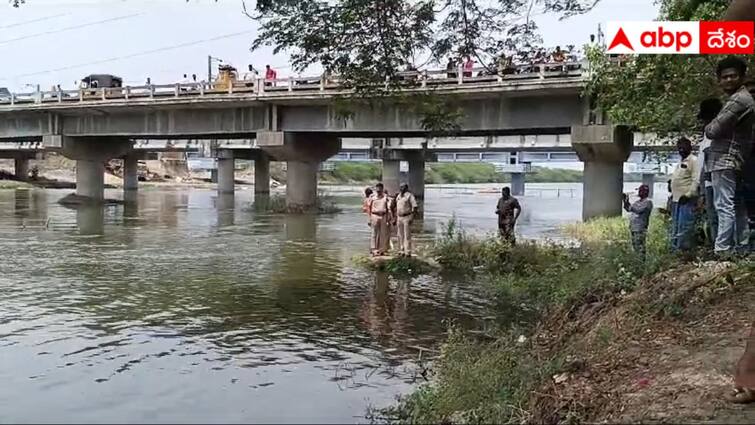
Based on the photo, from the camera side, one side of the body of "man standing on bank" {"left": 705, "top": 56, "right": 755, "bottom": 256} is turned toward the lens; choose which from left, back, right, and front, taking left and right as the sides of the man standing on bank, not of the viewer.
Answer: left

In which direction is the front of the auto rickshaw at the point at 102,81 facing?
to the viewer's left

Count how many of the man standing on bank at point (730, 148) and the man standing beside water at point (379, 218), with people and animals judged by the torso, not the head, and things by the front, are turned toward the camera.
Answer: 1

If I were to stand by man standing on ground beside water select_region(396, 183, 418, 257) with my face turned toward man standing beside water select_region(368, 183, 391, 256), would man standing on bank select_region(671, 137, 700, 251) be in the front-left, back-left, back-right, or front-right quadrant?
back-left

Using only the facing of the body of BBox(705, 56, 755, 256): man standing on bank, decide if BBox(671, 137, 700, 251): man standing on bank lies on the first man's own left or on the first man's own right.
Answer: on the first man's own right

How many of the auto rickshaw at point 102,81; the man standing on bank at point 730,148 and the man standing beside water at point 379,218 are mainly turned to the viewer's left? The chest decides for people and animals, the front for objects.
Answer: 2

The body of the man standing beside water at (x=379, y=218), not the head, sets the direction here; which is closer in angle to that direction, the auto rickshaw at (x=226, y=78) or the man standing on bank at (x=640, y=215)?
the man standing on bank

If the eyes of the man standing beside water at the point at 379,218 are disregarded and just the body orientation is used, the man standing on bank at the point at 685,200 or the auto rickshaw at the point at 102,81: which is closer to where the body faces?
the man standing on bank

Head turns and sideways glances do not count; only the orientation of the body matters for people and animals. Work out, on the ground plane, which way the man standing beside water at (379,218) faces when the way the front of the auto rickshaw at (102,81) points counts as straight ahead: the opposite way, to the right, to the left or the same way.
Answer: to the left
